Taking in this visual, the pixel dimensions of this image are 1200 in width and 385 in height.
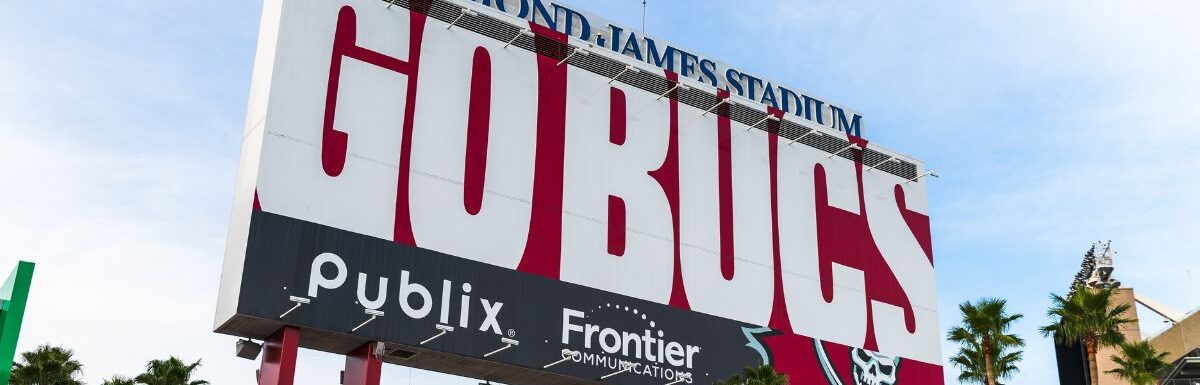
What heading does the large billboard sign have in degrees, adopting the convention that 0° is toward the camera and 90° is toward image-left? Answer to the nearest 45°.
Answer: approximately 315°

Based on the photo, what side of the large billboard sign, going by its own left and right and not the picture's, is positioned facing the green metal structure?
right

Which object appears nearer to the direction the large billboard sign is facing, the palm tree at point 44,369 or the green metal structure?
the green metal structure

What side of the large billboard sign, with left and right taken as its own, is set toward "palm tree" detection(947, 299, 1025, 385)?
left

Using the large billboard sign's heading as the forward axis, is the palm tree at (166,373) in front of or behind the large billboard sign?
behind

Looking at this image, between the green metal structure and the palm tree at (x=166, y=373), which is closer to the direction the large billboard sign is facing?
the green metal structure
